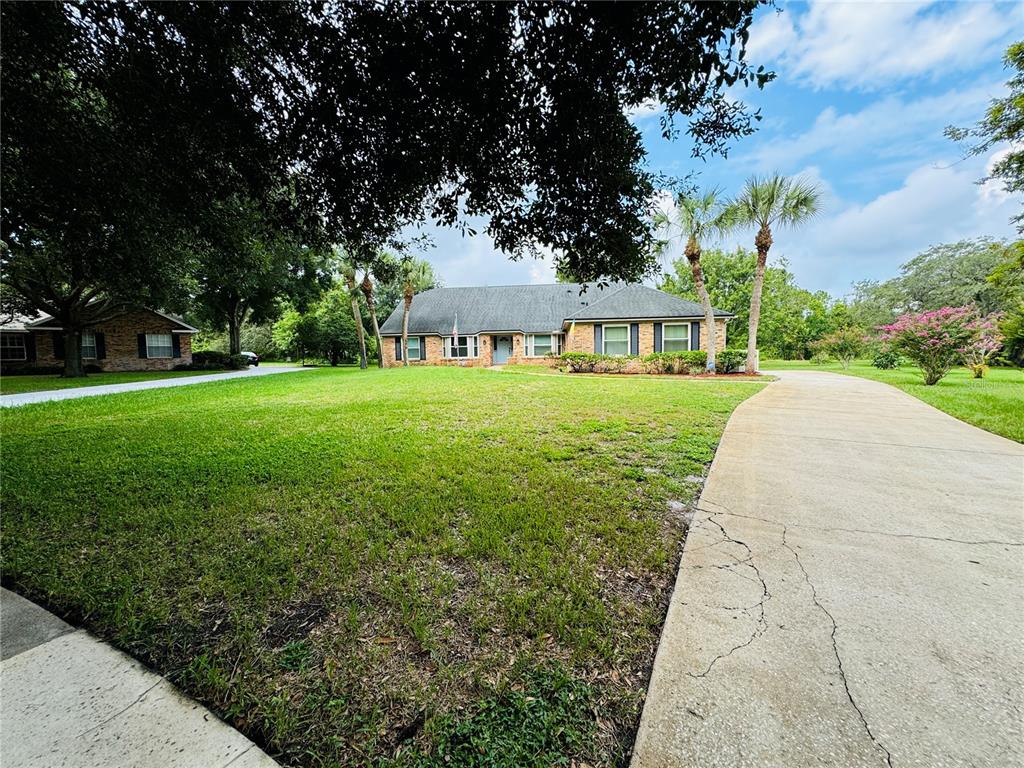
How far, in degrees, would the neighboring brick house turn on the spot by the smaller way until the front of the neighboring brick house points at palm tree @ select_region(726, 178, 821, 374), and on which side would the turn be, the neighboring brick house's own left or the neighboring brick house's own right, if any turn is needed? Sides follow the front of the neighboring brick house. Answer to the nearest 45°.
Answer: approximately 45° to the neighboring brick house's own left

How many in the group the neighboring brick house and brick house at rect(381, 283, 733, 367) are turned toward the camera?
2

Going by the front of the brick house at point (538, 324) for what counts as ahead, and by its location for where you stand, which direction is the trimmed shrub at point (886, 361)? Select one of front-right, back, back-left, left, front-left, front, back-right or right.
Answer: left

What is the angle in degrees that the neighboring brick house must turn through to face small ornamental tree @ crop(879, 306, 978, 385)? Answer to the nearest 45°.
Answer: approximately 45° to its left

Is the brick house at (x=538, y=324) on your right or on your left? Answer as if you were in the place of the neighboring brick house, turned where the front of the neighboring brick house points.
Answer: on your left

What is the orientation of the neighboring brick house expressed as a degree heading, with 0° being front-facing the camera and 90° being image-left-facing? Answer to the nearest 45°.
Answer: approximately 0°

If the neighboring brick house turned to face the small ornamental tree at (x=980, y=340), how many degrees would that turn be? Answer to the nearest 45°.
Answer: approximately 45° to its left

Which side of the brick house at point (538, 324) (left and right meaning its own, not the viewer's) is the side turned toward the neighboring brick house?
right

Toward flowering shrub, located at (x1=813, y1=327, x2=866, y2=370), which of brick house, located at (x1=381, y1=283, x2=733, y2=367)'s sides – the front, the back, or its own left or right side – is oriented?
left

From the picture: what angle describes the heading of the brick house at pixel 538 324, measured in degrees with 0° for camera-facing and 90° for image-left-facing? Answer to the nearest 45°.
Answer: approximately 0°

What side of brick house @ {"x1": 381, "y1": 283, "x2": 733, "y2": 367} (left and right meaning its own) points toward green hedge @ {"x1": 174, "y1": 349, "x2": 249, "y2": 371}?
right

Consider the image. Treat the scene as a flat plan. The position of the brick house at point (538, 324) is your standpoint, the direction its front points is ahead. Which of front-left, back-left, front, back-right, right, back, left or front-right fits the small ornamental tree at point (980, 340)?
front-left

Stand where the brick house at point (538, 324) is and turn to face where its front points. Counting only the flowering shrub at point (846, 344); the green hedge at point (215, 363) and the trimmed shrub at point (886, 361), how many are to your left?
2

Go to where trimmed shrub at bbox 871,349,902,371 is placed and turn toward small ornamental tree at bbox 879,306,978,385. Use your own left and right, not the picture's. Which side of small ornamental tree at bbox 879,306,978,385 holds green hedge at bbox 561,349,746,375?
right

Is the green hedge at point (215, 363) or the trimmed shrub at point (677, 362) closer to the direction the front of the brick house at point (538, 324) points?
the trimmed shrub
